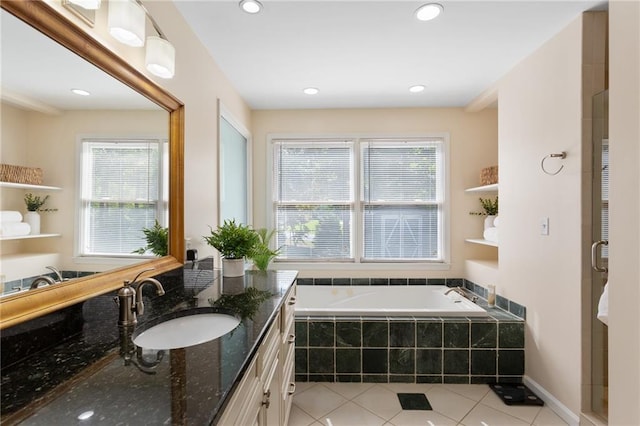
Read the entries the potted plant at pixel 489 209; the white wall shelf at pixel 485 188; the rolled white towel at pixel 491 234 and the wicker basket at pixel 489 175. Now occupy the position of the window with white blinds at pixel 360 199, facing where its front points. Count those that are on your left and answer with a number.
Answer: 4

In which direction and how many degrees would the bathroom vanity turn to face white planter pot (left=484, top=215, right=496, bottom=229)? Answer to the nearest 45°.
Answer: approximately 45° to its left

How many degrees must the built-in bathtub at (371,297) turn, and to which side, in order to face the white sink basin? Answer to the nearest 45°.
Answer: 0° — it already faces it

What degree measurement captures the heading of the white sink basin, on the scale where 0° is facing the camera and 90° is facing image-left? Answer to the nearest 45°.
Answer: approximately 315°

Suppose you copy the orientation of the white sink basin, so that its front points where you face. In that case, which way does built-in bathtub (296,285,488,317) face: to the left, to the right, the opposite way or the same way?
to the right

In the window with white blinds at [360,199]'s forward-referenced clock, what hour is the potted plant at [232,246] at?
The potted plant is roughly at 1 o'clock from the window with white blinds.

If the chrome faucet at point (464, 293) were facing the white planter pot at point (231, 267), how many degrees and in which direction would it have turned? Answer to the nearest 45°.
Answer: approximately 45° to its left

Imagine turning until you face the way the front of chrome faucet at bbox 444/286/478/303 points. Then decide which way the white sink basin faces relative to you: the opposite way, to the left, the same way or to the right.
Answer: the opposite way

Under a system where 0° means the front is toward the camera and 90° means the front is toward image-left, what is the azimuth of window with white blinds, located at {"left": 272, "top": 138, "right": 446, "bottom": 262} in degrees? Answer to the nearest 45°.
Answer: approximately 0°

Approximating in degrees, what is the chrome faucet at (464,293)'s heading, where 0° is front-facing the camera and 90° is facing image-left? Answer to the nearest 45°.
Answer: approximately 90°
